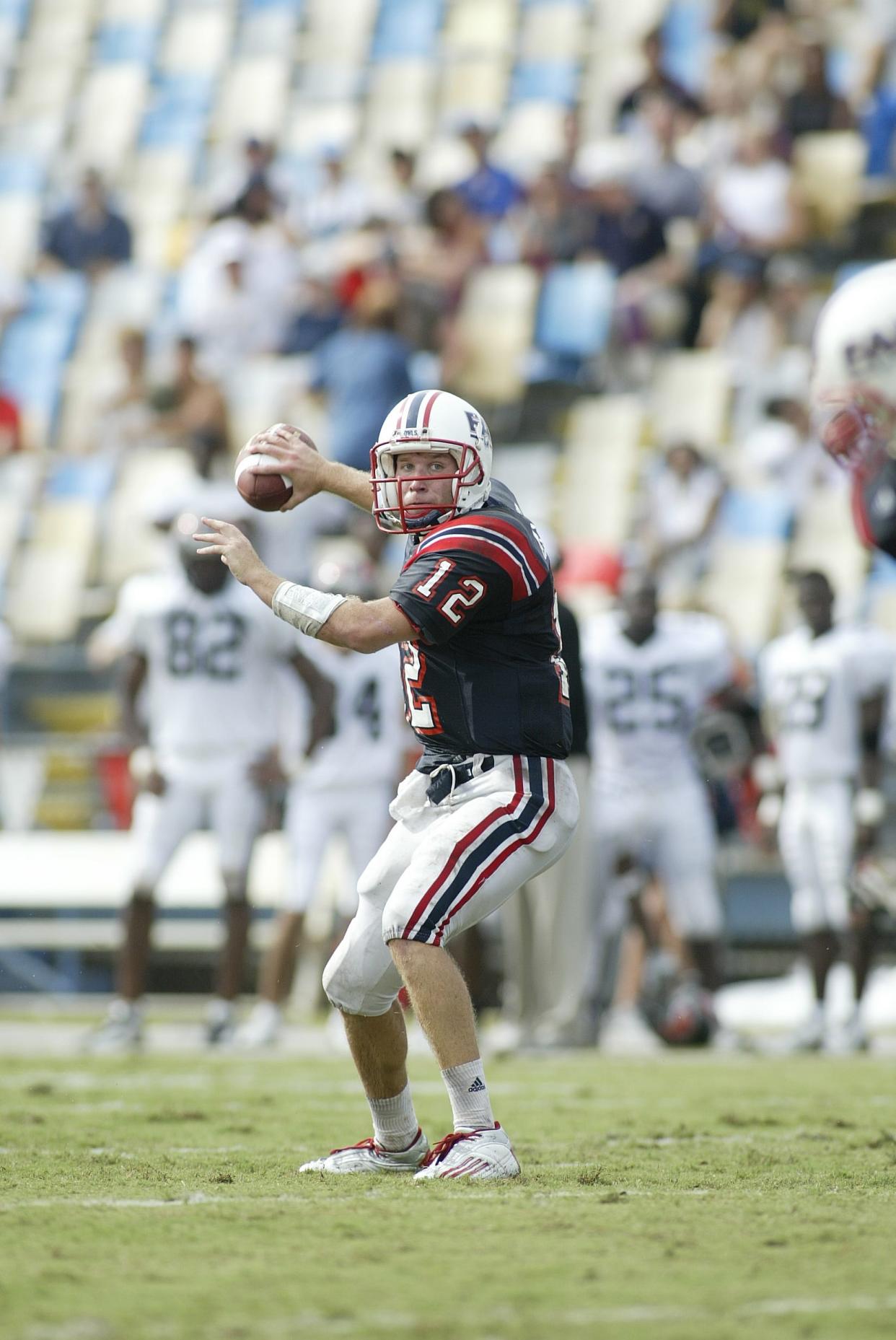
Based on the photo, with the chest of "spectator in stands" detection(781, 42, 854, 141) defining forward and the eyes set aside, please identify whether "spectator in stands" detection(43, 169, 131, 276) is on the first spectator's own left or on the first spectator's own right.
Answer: on the first spectator's own right

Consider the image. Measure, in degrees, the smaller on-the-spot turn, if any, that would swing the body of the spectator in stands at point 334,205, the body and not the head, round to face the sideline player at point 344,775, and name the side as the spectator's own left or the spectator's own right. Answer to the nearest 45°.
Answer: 0° — they already face them

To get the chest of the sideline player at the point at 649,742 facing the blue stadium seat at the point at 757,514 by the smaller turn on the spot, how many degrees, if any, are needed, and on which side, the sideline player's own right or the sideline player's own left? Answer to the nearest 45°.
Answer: approximately 180°

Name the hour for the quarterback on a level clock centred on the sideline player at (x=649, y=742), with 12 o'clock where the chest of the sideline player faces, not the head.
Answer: The quarterback is roughly at 12 o'clock from the sideline player.

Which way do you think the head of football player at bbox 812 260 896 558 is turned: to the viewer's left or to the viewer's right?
to the viewer's left

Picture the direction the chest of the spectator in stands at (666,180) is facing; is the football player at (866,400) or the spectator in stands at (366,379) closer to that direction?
the football player

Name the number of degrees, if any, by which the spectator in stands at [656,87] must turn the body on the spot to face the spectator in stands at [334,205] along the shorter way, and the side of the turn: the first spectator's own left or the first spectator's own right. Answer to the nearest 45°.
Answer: approximately 90° to the first spectator's own right

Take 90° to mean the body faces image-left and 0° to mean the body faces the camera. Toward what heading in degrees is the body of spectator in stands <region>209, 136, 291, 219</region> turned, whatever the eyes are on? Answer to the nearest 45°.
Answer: approximately 0°

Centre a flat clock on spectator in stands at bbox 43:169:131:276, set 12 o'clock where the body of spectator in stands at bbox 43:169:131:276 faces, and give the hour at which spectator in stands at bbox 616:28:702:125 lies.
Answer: spectator in stands at bbox 616:28:702:125 is roughly at 8 o'clock from spectator in stands at bbox 43:169:131:276.
